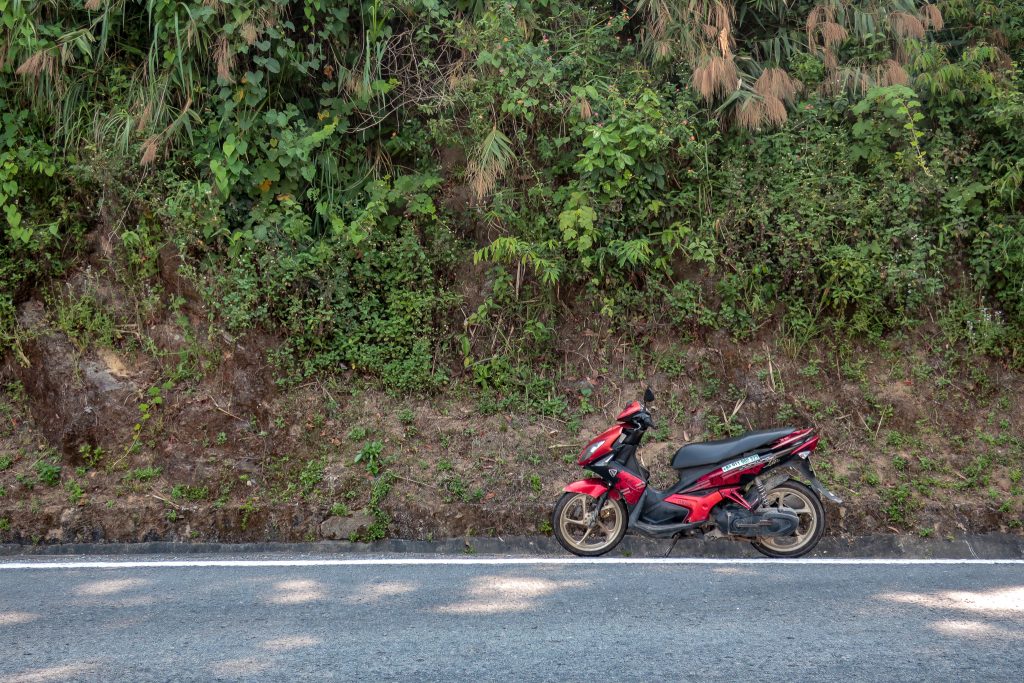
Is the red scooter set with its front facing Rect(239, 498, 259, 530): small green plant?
yes

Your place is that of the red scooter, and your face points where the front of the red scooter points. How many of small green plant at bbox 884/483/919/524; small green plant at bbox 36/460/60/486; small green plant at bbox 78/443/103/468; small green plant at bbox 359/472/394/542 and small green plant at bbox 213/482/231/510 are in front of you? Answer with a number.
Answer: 4

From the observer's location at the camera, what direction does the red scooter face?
facing to the left of the viewer

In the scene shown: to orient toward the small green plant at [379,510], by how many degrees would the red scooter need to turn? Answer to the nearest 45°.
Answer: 0° — it already faces it

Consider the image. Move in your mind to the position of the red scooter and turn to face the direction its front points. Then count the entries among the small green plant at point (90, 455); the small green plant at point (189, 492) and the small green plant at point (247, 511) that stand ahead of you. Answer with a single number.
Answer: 3

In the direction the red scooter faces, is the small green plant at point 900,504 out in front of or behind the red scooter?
behind

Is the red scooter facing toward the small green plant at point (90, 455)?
yes

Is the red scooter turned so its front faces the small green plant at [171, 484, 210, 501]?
yes

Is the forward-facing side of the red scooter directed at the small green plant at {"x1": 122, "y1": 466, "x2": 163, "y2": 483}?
yes
